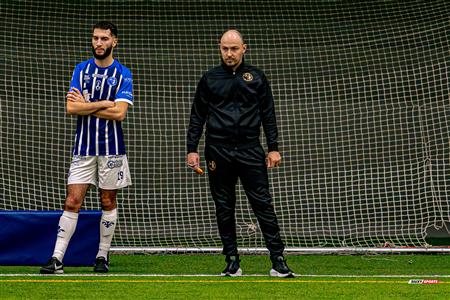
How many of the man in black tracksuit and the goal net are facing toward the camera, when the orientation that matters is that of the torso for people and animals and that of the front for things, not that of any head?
2

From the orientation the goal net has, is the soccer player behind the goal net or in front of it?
in front

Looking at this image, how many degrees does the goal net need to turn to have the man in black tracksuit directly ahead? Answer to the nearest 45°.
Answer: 0° — it already faces them

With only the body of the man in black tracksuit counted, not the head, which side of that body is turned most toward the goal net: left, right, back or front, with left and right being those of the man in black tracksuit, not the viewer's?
back

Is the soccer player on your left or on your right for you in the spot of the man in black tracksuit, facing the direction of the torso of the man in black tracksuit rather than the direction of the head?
on your right

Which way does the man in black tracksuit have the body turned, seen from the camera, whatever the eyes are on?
toward the camera
